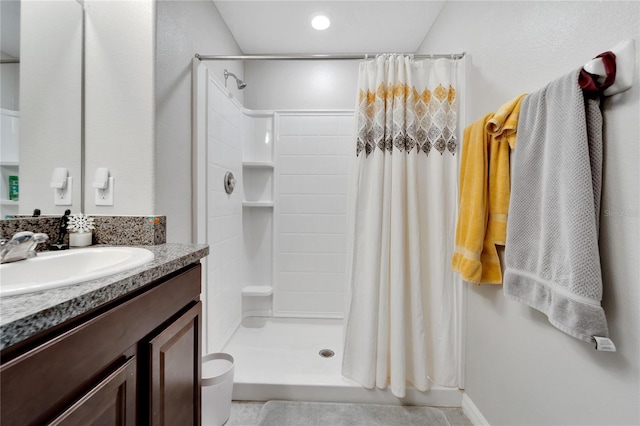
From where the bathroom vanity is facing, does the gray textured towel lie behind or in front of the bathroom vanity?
in front

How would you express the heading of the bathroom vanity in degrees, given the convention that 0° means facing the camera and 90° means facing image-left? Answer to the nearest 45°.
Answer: approximately 315°

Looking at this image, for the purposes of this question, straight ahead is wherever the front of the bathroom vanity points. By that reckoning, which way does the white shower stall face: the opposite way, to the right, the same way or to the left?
to the right

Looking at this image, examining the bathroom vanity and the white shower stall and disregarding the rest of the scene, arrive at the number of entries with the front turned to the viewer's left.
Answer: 0

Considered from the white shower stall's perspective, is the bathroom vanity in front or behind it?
in front

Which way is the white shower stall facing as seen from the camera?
toward the camera

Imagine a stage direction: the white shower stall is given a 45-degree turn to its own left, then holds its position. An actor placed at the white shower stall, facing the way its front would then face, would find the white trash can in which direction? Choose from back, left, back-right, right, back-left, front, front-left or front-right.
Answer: front-right

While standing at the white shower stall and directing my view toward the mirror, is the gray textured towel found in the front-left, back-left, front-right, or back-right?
front-left

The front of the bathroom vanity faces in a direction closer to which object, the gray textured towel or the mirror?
the gray textured towel

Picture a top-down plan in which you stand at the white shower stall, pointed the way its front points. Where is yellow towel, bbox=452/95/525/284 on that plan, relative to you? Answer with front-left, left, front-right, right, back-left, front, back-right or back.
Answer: front-left

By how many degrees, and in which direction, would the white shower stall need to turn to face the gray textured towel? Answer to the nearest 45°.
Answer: approximately 45° to its left
